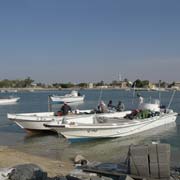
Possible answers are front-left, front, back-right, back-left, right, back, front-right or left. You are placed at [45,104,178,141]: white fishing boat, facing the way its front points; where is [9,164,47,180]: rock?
front-left
